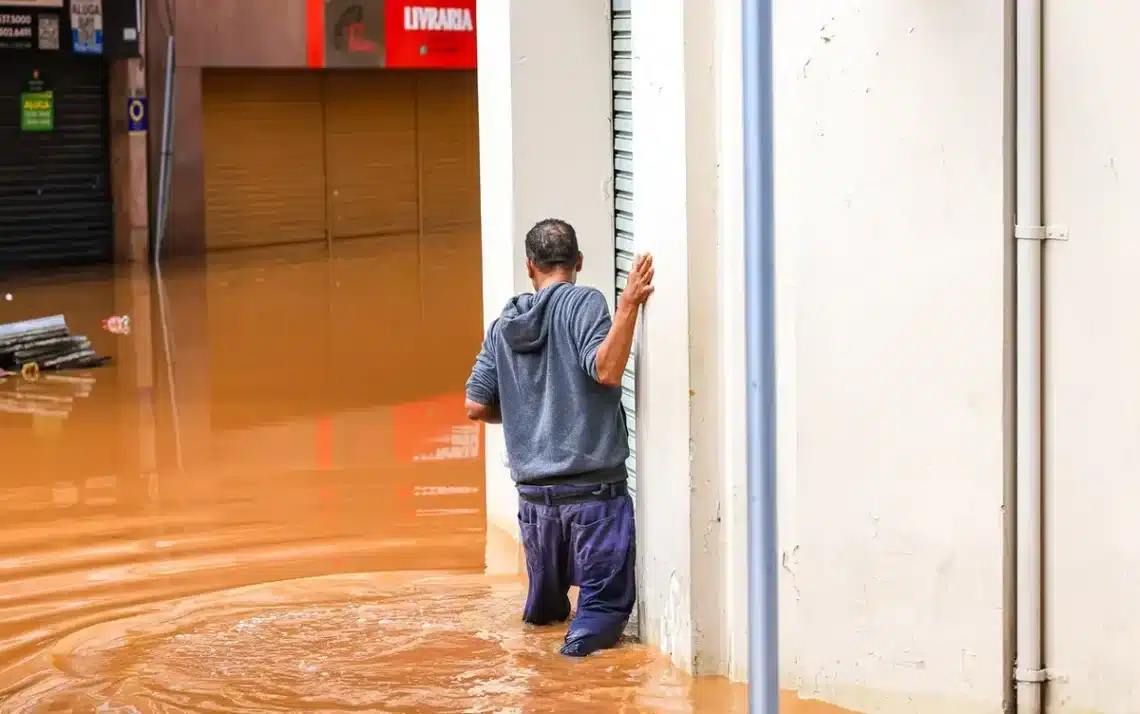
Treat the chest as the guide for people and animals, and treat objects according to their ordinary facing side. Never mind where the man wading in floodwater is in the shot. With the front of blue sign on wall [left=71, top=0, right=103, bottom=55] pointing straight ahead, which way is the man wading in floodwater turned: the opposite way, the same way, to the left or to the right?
the opposite way

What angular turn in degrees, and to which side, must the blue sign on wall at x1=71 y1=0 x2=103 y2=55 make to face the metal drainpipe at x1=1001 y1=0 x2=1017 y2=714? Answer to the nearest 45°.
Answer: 0° — it already faces it

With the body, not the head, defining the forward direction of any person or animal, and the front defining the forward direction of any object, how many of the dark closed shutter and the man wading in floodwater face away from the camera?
1

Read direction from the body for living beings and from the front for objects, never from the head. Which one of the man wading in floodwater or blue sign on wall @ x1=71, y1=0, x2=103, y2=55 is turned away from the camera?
the man wading in floodwater

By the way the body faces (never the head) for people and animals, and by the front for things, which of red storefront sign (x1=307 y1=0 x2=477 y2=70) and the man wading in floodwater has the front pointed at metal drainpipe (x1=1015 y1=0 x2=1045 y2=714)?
the red storefront sign

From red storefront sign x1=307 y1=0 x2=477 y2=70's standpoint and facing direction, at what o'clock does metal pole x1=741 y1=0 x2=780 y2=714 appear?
The metal pole is roughly at 12 o'clock from the red storefront sign.

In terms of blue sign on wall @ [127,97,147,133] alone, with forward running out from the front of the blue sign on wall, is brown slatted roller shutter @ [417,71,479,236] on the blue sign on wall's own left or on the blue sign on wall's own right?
on the blue sign on wall's own left

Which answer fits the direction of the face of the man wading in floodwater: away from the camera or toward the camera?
away from the camera

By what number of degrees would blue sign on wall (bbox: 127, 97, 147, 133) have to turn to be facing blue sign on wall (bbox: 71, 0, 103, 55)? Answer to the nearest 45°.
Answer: approximately 45° to its right

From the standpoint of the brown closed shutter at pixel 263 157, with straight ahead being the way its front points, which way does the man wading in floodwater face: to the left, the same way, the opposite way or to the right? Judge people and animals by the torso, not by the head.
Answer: the opposite way

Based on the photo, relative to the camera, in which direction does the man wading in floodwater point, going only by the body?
away from the camera
